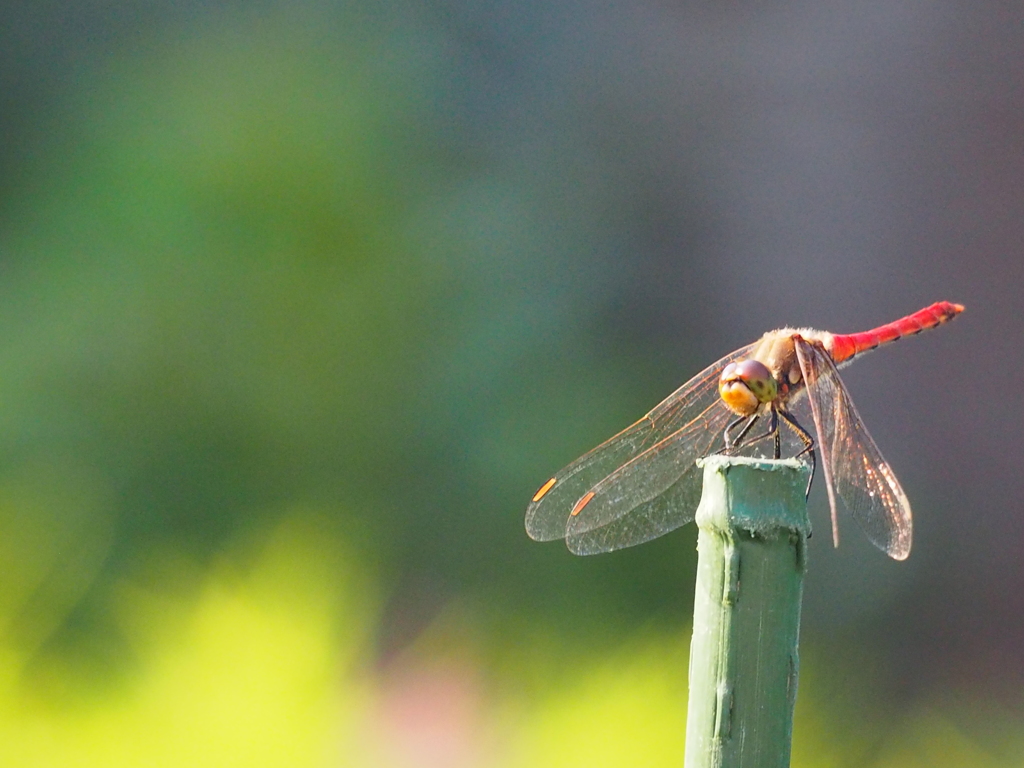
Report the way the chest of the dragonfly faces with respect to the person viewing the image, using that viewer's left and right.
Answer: facing the viewer and to the left of the viewer
